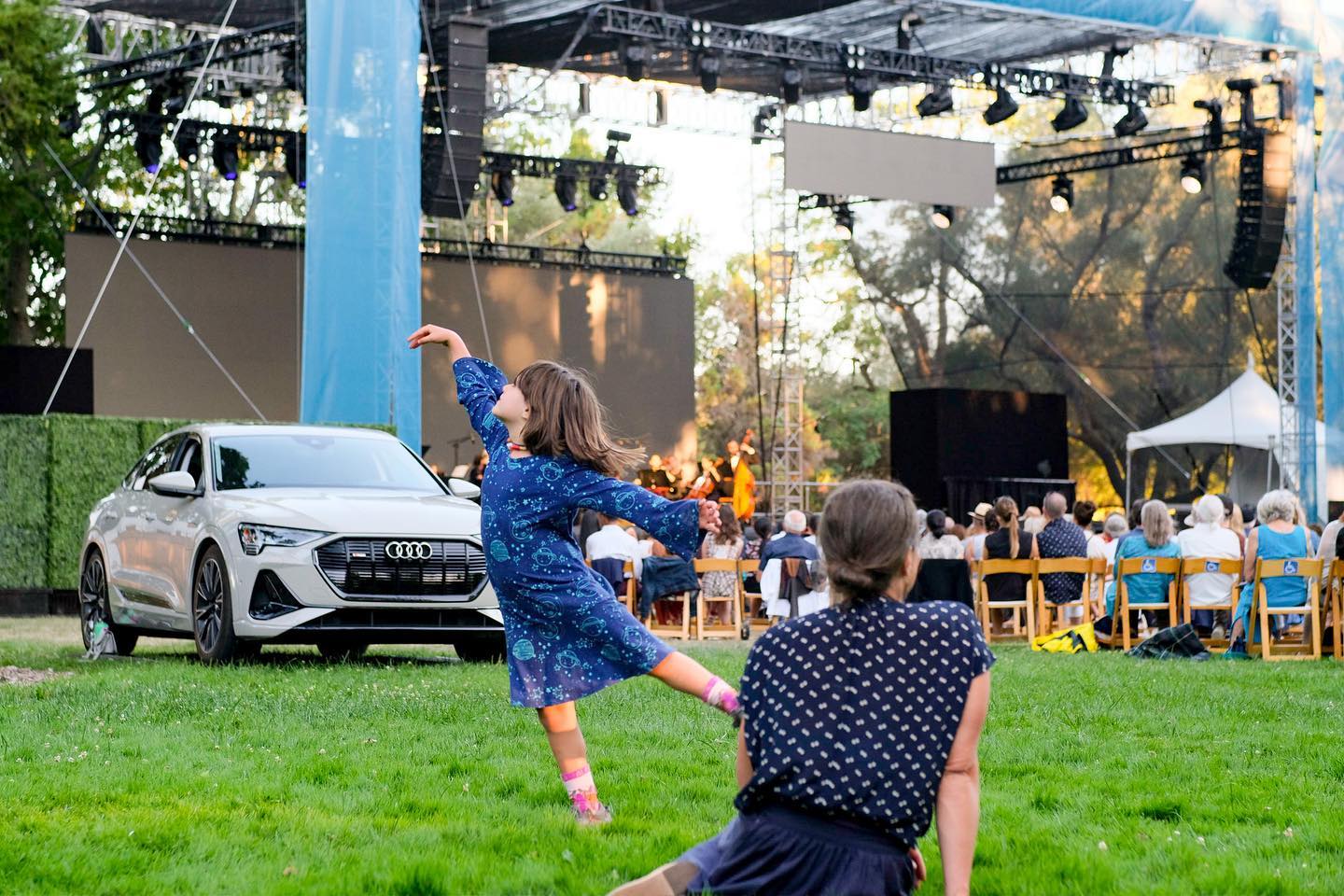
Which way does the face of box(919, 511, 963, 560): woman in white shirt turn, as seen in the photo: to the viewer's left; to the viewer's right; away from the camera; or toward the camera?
away from the camera

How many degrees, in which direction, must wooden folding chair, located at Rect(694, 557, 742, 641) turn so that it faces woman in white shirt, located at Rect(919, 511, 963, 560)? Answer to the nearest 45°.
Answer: approximately 90° to its right

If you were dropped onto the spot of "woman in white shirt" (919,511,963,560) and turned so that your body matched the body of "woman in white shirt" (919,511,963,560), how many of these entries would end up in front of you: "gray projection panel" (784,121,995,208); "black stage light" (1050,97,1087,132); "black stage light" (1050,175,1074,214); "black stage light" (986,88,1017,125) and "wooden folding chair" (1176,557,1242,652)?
4

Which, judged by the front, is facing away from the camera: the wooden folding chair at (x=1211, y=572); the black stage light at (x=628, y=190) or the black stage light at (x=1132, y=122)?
the wooden folding chair

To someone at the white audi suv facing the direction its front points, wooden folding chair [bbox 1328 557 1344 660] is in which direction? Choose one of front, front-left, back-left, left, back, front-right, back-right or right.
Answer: front-left

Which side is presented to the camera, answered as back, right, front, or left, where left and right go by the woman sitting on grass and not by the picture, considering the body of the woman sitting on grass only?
back

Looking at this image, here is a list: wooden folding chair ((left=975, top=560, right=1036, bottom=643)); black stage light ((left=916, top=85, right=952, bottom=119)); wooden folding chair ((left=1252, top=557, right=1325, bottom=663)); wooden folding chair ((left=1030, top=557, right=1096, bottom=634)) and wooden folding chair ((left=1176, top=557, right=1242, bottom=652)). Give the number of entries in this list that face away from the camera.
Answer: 4

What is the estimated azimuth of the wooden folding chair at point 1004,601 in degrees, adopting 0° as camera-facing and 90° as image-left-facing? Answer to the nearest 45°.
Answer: approximately 180°

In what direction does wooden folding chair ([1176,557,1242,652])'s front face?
away from the camera

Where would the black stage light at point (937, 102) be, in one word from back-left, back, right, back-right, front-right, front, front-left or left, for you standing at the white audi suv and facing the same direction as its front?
left

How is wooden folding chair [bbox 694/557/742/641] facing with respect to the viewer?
away from the camera

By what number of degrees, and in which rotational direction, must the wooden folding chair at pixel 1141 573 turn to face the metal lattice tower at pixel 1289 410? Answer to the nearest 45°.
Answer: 0° — it already faces it
